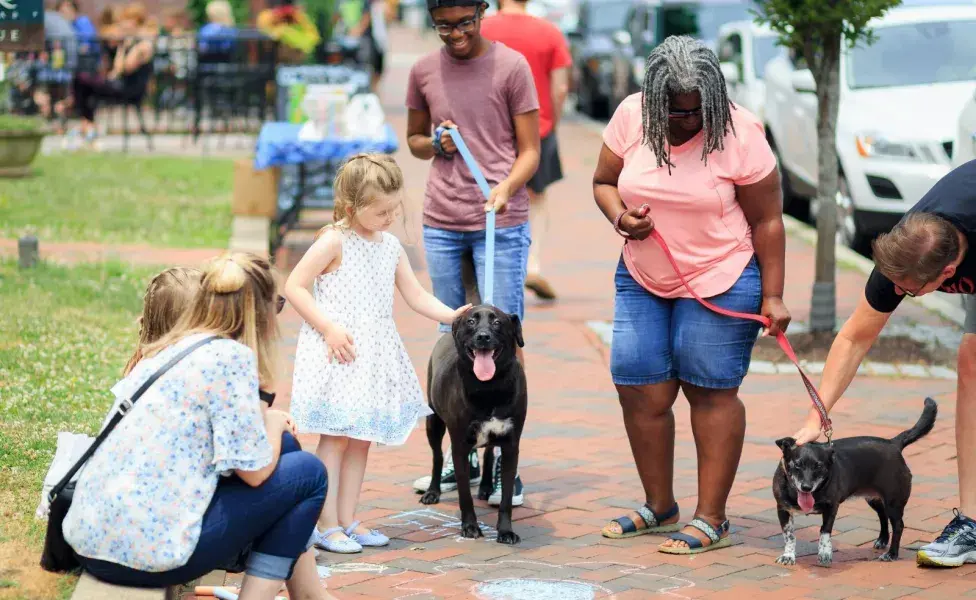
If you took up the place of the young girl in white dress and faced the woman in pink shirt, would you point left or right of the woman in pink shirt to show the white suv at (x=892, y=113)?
left

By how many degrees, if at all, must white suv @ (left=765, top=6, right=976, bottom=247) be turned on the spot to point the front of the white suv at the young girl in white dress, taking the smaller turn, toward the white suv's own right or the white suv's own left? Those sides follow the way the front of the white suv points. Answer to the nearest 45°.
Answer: approximately 45° to the white suv's own right

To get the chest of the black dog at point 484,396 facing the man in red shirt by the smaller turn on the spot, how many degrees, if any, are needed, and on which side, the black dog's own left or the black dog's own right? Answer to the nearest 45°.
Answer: approximately 180°

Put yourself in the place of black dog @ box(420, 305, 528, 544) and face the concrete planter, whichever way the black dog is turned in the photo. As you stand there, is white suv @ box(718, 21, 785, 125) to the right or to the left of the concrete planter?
right

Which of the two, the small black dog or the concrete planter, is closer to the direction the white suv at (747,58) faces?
the small black dog

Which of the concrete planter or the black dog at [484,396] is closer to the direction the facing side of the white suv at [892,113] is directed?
the black dog

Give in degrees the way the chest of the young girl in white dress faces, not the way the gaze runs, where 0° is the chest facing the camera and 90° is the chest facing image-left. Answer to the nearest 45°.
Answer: approximately 315°

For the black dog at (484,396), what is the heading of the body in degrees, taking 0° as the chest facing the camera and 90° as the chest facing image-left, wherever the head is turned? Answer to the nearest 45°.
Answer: approximately 0°
